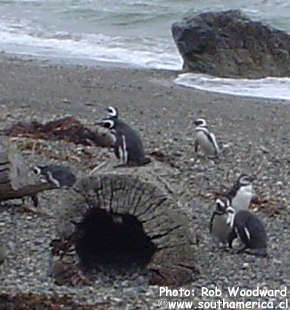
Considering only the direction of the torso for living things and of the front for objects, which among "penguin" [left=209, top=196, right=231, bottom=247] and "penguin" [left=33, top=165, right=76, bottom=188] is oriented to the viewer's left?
"penguin" [left=33, top=165, right=76, bottom=188]

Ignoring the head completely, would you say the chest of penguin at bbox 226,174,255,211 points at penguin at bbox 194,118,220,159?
no

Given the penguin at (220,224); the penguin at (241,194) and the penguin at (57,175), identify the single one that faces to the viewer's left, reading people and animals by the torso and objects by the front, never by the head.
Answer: the penguin at (57,175)

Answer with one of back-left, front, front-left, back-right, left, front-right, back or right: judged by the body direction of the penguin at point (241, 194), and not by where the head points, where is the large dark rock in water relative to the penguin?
back-left

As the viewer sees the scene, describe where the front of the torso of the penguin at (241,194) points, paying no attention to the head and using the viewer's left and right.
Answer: facing the viewer and to the right of the viewer

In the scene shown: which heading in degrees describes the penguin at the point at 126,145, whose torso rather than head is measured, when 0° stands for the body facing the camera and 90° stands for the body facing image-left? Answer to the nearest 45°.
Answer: approximately 90°

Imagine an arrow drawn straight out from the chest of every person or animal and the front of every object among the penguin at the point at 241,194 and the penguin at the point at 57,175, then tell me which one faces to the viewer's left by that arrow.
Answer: the penguin at the point at 57,175

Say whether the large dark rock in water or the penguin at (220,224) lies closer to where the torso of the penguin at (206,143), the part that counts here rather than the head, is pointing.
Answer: the penguin

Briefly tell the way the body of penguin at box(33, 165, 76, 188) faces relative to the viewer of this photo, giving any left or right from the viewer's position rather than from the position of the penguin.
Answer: facing to the left of the viewer

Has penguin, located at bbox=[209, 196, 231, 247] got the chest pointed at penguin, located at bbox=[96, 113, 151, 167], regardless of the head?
no

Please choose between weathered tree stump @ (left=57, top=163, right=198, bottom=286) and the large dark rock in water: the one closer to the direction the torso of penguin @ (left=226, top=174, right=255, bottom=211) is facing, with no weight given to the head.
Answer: the weathered tree stump

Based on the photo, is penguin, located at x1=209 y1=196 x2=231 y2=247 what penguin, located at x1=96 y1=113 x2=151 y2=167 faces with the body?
no
